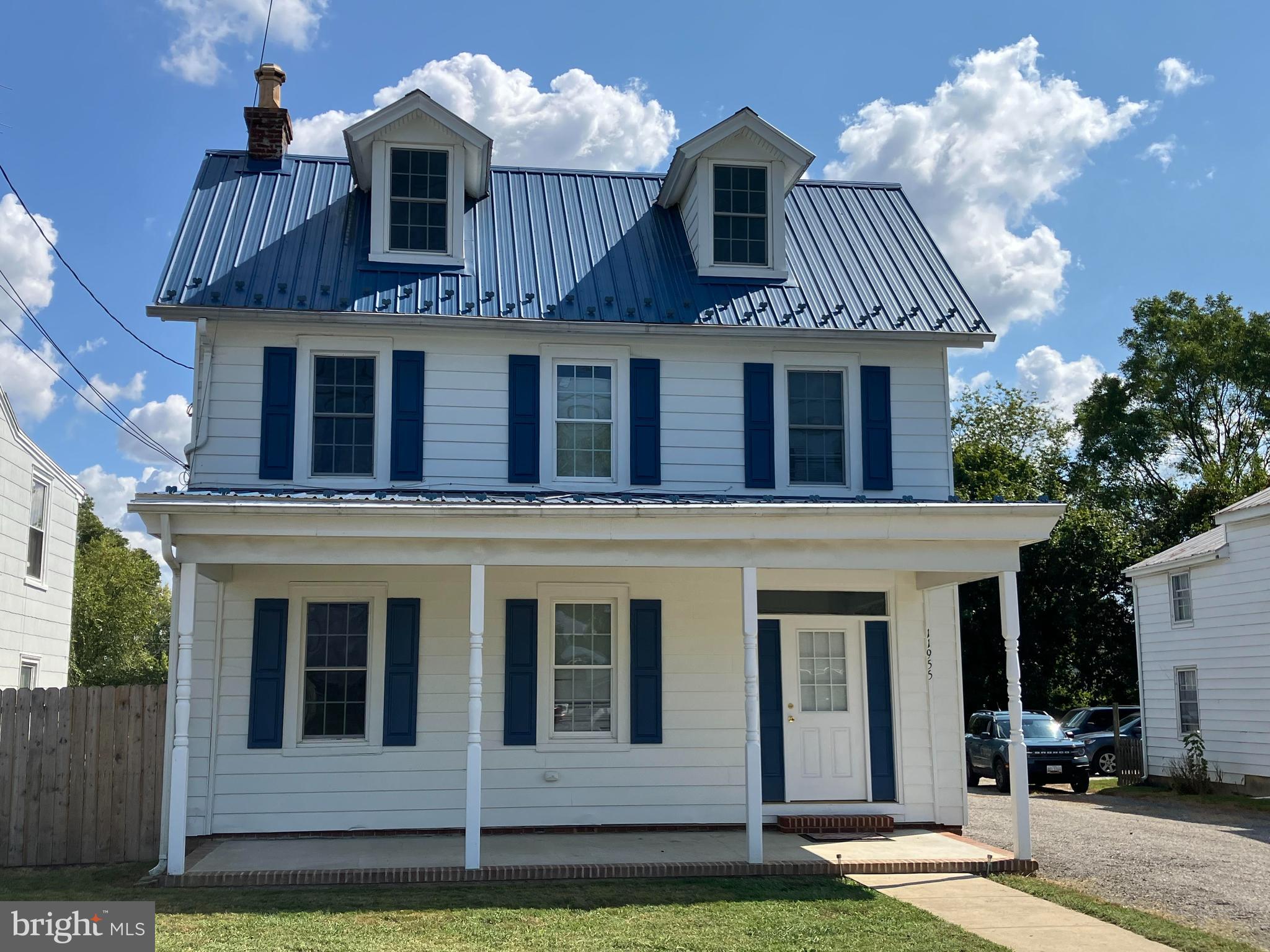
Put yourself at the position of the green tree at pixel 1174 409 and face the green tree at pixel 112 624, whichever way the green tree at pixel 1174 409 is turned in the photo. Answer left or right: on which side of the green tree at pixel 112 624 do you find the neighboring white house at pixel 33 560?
left

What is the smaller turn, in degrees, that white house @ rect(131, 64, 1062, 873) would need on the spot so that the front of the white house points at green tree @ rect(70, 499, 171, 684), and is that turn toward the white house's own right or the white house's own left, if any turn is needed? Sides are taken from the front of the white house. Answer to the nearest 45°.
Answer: approximately 135° to the white house's own right

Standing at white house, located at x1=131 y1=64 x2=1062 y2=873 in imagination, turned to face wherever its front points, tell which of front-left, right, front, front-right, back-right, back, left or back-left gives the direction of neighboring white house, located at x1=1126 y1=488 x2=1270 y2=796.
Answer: back-left

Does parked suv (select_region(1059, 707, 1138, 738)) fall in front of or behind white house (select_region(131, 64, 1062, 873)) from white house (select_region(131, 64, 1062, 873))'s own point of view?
behind

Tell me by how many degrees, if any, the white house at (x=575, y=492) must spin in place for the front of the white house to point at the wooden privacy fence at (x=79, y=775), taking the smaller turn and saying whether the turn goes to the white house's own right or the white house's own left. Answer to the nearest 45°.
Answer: approximately 90° to the white house's own right

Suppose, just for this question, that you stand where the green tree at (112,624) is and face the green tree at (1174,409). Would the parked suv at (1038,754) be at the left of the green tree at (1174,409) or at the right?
right

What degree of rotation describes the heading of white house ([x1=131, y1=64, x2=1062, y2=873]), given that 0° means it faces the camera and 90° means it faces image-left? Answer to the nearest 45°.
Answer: approximately 0°

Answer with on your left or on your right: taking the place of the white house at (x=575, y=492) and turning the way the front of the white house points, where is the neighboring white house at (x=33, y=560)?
on your right

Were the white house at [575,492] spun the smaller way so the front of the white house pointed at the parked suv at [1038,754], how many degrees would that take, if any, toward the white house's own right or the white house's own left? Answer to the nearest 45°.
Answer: approximately 135° to the white house's own left

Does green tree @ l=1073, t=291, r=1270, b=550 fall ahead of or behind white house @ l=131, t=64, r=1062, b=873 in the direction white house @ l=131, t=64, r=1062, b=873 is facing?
behind
